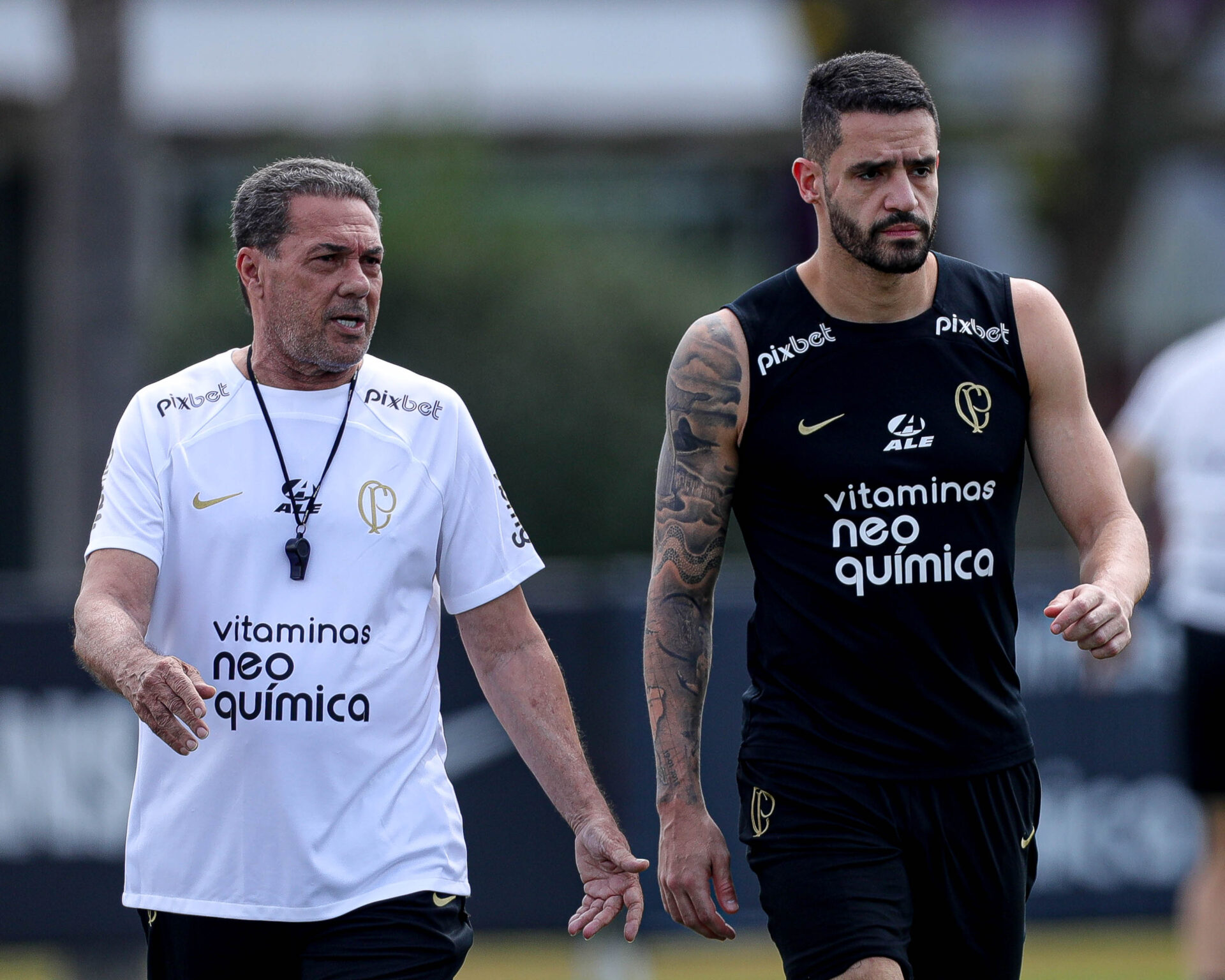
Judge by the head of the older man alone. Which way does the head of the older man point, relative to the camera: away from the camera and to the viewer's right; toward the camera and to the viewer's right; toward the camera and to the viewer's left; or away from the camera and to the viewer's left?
toward the camera and to the viewer's right

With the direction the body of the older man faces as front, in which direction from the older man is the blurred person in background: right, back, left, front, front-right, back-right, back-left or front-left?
back-left

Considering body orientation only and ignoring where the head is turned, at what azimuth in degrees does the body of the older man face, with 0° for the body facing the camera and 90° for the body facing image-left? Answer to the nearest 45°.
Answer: approximately 0°
